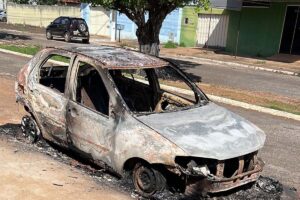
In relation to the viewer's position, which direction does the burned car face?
facing the viewer and to the right of the viewer

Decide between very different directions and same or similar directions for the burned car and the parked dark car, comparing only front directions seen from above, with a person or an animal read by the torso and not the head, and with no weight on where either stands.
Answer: very different directions

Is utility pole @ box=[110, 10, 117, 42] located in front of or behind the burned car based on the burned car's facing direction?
behind

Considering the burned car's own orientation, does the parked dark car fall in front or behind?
behind
